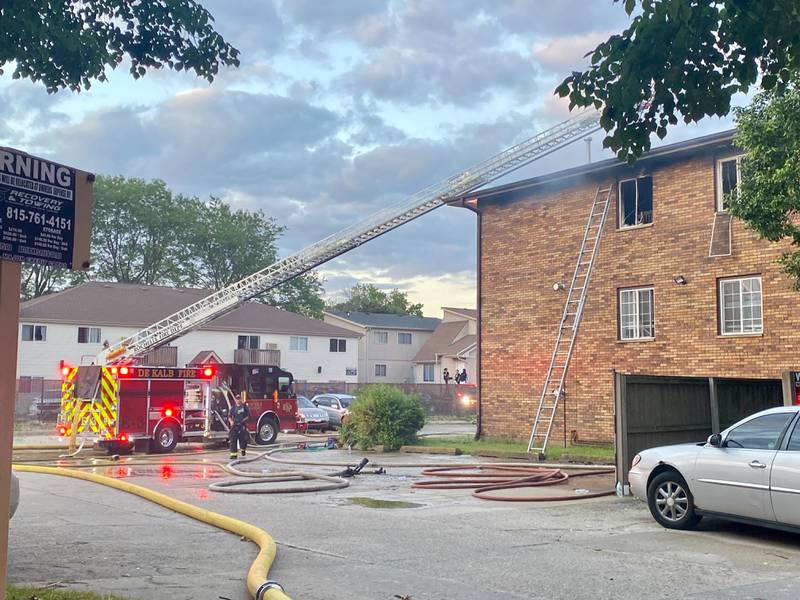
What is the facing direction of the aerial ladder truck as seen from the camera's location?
facing away from the viewer and to the right of the viewer

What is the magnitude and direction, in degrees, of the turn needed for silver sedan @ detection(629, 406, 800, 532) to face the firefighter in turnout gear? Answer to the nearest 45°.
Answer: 0° — it already faces them

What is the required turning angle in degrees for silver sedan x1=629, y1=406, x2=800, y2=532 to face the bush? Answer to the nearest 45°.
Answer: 0° — it already faces it

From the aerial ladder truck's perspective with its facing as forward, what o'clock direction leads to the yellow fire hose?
The yellow fire hose is roughly at 4 o'clock from the aerial ladder truck.

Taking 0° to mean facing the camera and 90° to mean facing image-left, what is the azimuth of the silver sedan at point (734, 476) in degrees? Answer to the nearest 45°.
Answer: approximately 135°

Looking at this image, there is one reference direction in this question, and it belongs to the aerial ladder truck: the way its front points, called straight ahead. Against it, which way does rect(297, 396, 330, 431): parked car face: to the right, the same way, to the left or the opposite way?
to the right

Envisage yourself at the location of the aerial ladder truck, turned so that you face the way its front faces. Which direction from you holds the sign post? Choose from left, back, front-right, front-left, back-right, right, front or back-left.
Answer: back-right

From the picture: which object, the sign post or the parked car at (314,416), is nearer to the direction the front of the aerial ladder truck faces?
the parked car
